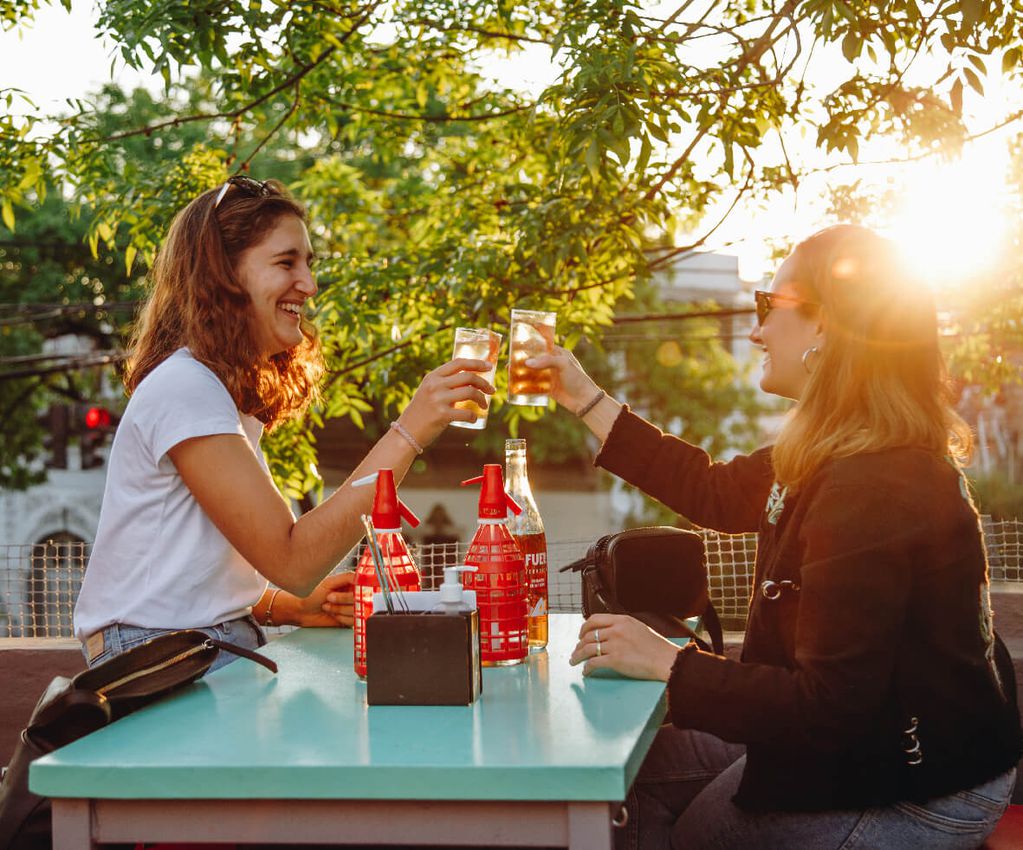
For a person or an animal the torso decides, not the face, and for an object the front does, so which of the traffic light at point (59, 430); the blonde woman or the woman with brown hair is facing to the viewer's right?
the woman with brown hair

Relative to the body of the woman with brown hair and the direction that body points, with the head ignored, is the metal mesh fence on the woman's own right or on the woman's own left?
on the woman's own left

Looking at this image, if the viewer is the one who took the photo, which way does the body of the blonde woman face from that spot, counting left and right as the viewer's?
facing to the left of the viewer

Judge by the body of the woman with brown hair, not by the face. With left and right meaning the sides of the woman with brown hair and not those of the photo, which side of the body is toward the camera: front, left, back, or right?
right

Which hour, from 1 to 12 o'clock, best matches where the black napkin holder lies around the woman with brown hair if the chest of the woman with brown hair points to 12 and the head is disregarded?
The black napkin holder is roughly at 2 o'clock from the woman with brown hair.

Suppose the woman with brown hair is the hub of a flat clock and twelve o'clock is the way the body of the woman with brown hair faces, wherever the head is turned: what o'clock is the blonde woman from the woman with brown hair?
The blonde woman is roughly at 1 o'clock from the woman with brown hair.

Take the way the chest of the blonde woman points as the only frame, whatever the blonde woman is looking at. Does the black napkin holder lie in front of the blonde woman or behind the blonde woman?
in front

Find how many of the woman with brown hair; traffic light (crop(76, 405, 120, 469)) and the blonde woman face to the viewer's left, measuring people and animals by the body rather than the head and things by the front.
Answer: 1

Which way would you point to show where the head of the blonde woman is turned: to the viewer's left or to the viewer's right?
to the viewer's left

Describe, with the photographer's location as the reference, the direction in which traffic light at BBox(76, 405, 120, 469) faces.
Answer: facing the viewer and to the right of the viewer

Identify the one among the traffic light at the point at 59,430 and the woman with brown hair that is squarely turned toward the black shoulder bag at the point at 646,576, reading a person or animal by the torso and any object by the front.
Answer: the woman with brown hair

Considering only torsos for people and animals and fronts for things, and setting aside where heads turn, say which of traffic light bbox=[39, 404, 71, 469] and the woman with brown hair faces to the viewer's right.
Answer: the woman with brown hair

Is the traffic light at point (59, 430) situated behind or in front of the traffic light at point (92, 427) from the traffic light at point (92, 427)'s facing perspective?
behind

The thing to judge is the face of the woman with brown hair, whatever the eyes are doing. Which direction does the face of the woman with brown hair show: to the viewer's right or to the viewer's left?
to the viewer's right
